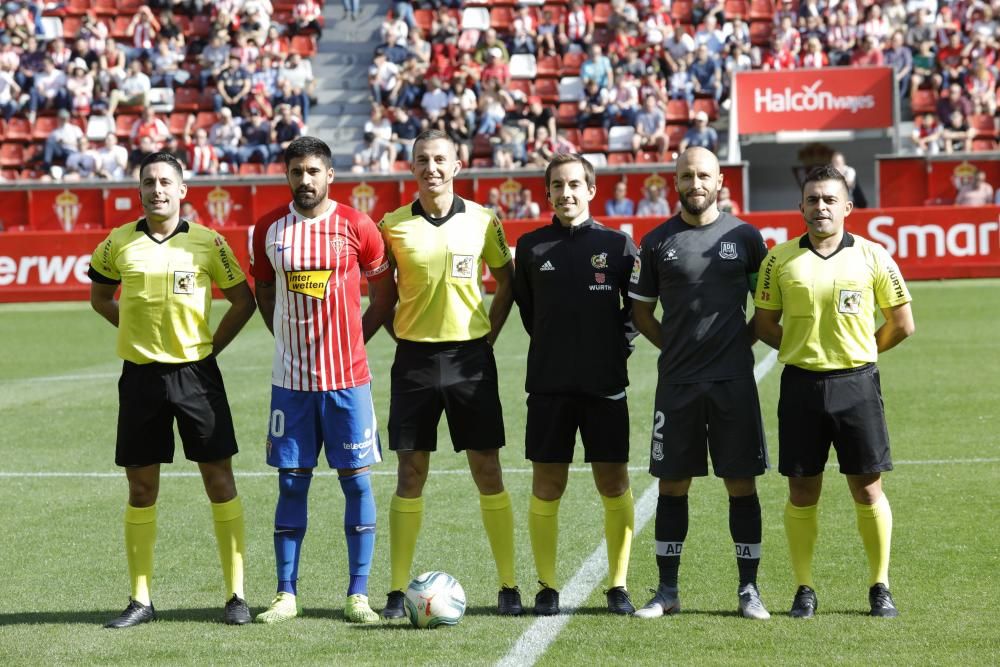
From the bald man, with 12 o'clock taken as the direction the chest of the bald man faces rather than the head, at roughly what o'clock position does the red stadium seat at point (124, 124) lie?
The red stadium seat is roughly at 5 o'clock from the bald man.

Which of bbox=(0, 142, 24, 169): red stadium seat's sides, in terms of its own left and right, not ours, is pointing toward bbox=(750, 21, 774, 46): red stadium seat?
left

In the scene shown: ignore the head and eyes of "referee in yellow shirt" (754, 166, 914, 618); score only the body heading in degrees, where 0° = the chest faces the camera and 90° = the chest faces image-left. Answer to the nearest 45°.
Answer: approximately 0°

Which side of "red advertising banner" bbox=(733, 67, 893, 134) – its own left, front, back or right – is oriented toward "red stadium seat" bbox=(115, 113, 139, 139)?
right

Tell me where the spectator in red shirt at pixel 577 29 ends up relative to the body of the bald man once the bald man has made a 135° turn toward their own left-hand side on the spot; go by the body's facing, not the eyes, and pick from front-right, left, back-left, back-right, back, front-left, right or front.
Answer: front-left

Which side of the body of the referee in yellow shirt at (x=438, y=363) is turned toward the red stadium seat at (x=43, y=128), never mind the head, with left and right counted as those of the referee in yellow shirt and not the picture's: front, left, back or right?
back

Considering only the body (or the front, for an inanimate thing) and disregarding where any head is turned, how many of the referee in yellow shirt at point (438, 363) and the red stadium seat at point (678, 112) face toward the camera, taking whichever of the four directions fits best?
2

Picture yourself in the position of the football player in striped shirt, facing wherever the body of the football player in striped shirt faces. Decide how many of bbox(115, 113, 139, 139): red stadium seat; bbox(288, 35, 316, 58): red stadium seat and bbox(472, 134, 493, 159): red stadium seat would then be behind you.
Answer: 3

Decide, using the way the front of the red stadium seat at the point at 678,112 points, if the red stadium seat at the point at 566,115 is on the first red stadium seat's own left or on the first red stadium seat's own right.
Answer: on the first red stadium seat's own right
